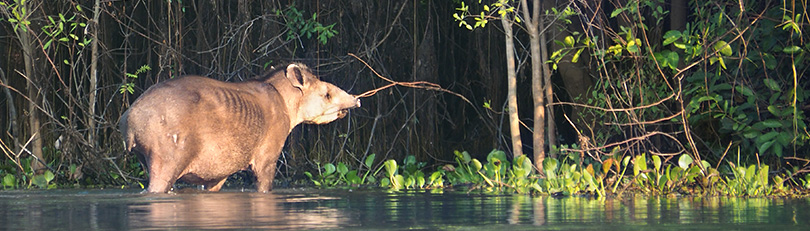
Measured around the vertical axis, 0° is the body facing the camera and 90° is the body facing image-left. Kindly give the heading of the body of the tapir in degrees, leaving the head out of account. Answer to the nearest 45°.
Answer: approximately 270°

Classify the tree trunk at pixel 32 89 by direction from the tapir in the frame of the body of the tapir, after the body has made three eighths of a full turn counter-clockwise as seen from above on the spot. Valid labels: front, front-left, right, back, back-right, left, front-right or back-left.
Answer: front

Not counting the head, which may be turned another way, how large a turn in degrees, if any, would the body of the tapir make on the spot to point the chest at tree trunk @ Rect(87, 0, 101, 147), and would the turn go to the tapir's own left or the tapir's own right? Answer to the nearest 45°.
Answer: approximately 135° to the tapir's own left

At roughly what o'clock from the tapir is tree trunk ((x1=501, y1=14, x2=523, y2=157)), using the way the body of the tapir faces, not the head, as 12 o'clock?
The tree trunk is roughly at 12 o'clock from the tapir.

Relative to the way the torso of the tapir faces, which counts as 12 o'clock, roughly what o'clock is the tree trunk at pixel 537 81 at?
The tree trunk is roughly at 12 o'clock from the tapir.
